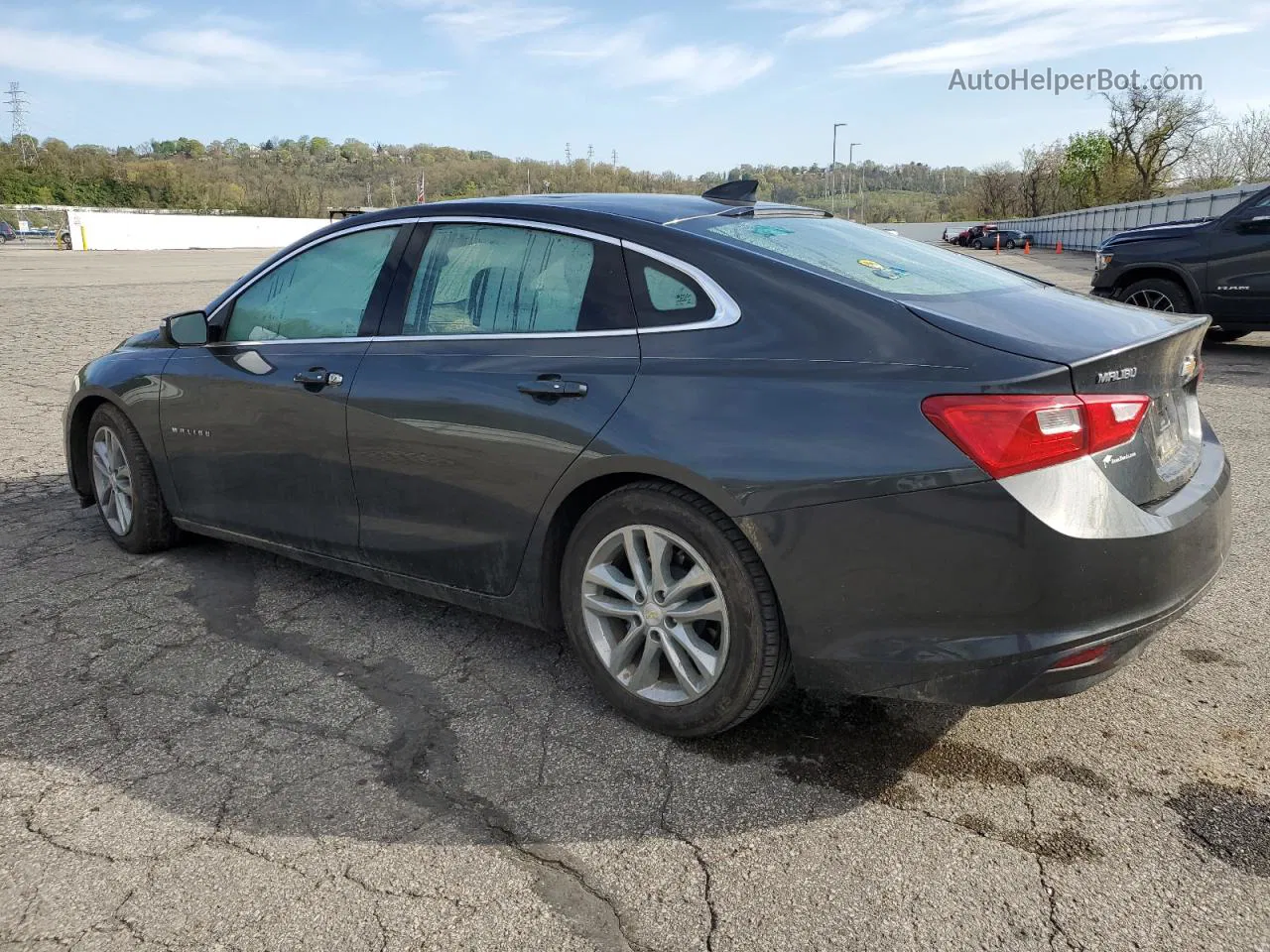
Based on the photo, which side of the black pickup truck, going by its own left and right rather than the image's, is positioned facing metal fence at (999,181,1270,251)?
right

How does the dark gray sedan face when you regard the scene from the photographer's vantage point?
facing away from the viewer and to the left of the viewer

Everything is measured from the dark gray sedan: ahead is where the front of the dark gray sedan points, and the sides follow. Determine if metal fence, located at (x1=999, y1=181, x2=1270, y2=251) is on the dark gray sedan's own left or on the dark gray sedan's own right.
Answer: on the dark gray sedan's own right

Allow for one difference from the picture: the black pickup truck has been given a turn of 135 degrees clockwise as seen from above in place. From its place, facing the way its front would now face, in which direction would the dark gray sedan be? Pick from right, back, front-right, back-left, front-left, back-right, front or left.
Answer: back-right

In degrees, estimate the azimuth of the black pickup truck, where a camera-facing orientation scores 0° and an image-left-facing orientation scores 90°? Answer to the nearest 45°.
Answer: approximately 90°
